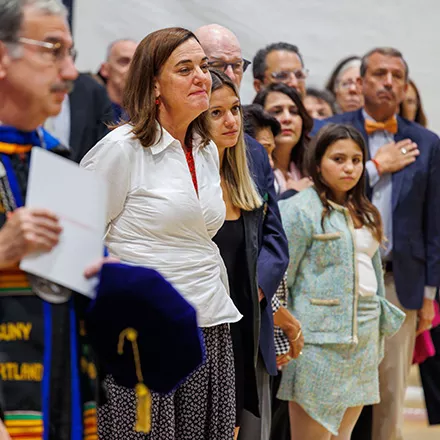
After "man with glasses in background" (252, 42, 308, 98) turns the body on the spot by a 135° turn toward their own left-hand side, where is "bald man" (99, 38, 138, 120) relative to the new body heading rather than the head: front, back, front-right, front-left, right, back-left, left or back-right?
left

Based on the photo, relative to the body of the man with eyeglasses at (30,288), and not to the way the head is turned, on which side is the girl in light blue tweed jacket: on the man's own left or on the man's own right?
on the man's own left

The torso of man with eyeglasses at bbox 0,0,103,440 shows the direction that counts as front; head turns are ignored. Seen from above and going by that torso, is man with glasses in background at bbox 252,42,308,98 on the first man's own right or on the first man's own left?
on the first man's own left

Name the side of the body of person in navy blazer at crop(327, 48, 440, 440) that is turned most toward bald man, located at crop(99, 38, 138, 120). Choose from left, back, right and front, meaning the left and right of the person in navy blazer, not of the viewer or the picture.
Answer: right

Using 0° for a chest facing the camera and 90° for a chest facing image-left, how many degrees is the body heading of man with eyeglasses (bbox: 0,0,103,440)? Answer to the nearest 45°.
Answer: approximately 315°

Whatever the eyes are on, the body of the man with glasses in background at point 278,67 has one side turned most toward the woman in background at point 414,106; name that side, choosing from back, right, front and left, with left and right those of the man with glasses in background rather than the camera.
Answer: left
